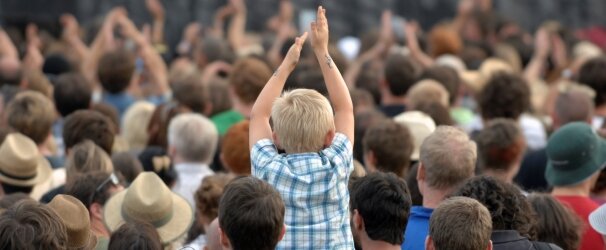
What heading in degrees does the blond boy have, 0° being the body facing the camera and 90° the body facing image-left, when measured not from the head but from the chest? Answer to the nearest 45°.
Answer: approximately 180°

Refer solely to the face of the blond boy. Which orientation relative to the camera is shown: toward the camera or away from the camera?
away from the camera
